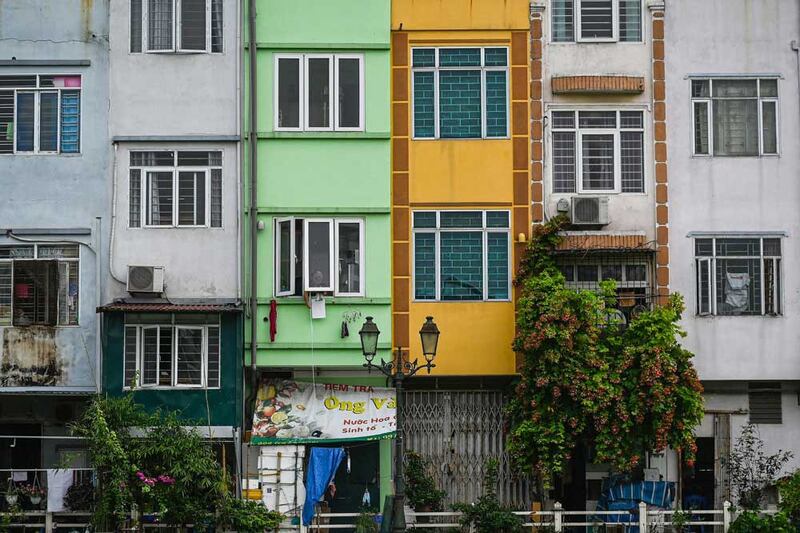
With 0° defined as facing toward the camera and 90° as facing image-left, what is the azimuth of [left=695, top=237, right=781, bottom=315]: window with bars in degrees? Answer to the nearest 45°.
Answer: approximately 0°

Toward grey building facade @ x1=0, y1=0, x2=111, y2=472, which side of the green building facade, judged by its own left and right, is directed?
right

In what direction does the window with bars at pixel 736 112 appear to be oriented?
toward the camera

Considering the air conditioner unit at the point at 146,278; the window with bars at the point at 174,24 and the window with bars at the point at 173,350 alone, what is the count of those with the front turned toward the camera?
3

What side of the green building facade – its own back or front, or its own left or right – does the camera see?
front

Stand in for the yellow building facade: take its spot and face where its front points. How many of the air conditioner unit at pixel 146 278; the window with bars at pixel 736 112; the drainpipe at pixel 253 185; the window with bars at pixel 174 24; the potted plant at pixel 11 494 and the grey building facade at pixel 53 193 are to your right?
5

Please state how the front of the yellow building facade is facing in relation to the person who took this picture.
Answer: facing the viewer

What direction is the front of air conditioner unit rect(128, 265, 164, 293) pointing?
toward the camera

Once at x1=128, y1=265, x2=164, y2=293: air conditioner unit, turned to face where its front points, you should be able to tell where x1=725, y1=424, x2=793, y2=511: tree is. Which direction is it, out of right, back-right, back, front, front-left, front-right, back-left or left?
left
